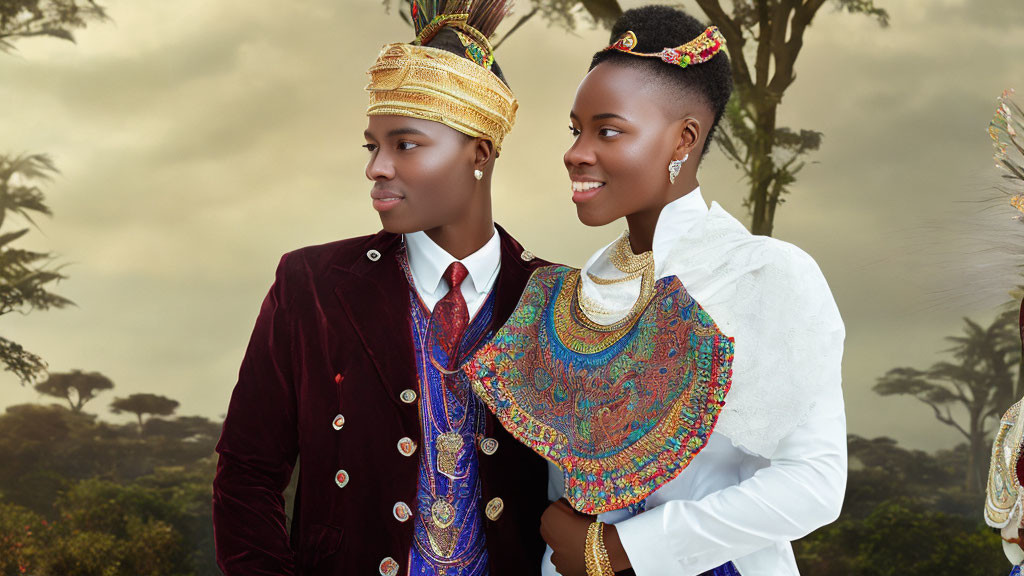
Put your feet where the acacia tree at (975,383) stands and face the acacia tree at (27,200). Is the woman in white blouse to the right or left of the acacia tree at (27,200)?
left

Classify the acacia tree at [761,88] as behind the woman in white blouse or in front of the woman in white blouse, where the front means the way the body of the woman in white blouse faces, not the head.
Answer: behind

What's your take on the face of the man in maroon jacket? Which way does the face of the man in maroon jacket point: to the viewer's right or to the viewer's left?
to the viewer's left

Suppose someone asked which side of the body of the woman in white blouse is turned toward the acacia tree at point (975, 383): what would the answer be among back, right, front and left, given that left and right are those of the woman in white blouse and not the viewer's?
back

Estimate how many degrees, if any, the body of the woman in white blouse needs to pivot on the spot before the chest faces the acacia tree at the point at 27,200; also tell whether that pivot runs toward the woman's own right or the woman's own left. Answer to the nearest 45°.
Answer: approximately 90° to the woman's own right

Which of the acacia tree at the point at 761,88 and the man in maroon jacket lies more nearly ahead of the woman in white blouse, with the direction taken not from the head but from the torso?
the man in maroon jacket

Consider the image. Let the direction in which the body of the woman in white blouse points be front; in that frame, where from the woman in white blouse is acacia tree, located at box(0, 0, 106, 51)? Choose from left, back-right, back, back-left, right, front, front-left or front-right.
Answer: right

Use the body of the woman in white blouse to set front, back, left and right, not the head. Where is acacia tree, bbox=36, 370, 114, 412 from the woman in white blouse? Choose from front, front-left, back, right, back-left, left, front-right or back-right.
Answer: right

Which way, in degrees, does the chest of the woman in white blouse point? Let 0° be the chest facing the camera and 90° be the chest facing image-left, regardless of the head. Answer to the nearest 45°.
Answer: approximately 45°
